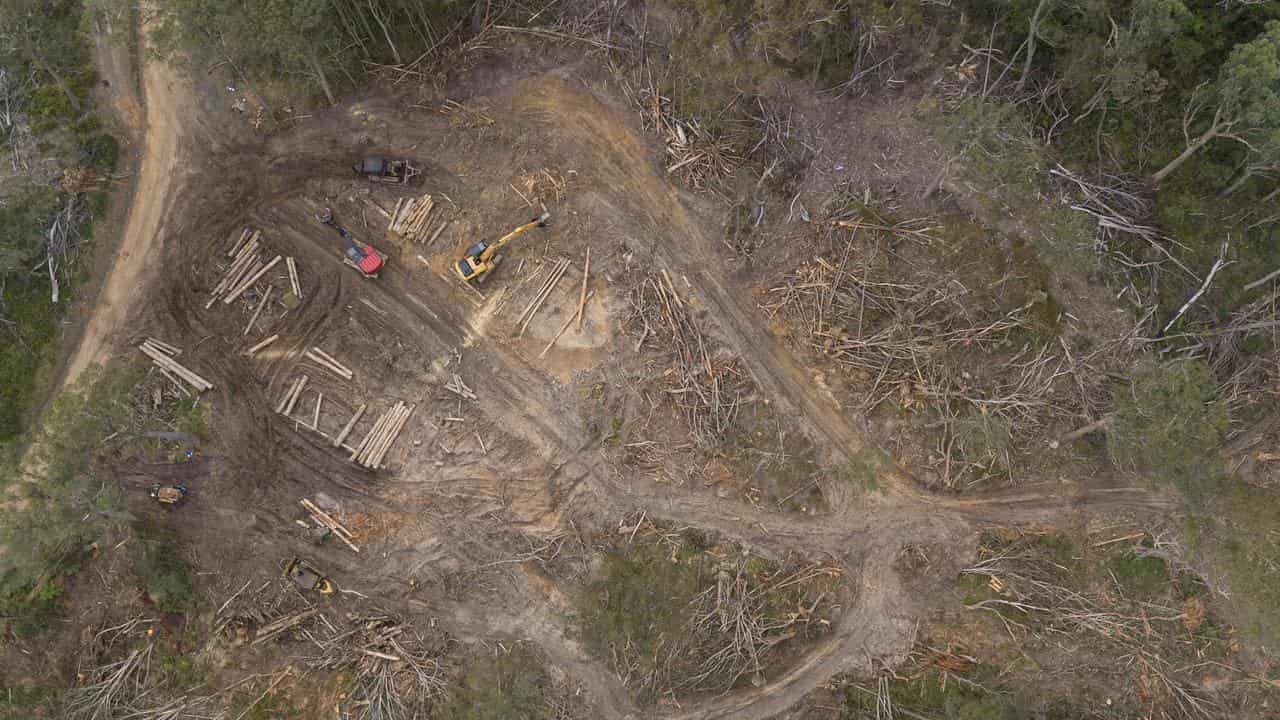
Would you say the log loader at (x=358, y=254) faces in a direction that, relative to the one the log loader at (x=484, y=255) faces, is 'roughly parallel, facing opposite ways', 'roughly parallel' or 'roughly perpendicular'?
roughly perpendicular

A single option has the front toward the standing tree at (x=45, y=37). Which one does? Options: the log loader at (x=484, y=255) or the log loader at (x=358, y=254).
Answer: the log loader at (x=358, y=254)

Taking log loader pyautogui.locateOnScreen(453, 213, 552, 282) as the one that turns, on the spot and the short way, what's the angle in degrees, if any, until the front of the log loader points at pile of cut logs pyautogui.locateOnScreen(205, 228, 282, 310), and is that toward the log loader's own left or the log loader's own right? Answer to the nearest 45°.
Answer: approximately 135° to the log loader's own left

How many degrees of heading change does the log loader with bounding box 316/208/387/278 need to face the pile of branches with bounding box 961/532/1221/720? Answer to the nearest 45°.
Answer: approximately 180°

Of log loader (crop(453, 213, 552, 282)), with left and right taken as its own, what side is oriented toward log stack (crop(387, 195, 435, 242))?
left

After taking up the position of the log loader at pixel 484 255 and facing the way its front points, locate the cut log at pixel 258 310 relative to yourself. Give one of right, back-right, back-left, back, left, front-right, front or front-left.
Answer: back-left

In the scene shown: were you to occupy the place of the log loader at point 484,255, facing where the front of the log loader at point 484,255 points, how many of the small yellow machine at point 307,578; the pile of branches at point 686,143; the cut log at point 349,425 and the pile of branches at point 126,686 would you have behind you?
3

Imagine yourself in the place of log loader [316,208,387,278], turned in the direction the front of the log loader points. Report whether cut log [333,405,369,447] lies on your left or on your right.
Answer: on your left

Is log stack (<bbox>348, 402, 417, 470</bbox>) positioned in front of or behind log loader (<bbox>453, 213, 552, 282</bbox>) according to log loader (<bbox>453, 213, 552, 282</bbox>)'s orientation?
behind

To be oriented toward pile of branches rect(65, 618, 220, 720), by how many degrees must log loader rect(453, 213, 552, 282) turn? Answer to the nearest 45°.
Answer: approximately 180°

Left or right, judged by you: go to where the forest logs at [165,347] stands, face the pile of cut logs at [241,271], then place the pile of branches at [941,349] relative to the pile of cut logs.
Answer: right

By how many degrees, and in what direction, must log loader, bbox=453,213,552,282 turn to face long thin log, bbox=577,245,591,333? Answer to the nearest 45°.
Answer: approximately 45° to its right

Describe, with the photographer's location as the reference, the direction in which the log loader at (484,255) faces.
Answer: facing away from the viewer and to the right of the viewer

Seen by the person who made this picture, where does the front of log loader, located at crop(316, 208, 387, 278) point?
facing away from the viewer and to the left of the viewer

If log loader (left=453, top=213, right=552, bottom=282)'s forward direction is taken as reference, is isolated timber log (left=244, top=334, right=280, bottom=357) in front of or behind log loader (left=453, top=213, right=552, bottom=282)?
behind

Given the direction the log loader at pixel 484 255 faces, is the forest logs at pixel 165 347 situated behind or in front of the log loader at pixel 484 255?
behind

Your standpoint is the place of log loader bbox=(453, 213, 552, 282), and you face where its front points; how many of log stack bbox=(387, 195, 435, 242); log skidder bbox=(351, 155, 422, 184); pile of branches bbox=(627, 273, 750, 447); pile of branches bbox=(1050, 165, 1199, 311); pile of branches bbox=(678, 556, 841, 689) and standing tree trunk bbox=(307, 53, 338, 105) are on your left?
3
